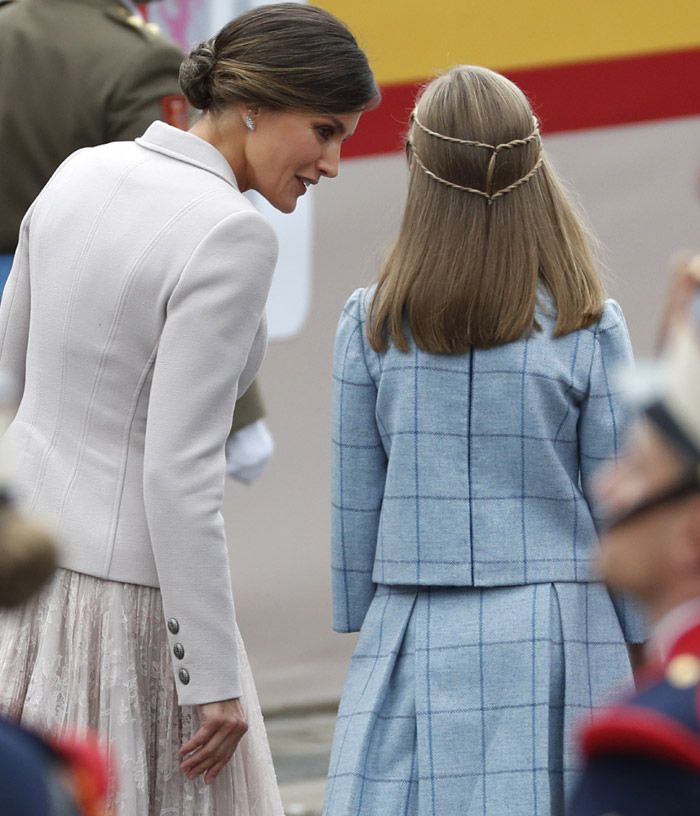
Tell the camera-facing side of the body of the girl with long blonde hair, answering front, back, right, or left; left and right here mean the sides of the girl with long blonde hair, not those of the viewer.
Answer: back

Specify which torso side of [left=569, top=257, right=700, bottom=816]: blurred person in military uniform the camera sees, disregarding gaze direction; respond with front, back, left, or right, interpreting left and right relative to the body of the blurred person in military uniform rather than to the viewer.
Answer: left

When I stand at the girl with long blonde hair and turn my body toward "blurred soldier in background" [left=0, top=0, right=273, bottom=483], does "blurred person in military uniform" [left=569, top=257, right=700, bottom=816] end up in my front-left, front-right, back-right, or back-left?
back-left

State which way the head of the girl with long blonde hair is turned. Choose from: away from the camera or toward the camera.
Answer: away from the camera

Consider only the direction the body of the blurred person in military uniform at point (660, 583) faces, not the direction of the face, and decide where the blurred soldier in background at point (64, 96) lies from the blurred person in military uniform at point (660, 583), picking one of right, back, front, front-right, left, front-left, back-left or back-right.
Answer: front-right

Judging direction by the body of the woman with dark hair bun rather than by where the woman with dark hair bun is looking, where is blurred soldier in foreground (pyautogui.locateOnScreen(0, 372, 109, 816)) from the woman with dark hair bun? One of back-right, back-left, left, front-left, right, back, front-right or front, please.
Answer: back-right

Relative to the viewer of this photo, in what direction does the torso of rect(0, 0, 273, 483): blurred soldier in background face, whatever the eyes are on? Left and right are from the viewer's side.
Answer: facing away from the viewer

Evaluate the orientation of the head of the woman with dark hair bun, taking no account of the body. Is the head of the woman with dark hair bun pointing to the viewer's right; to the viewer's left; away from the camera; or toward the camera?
to the viewer's right
